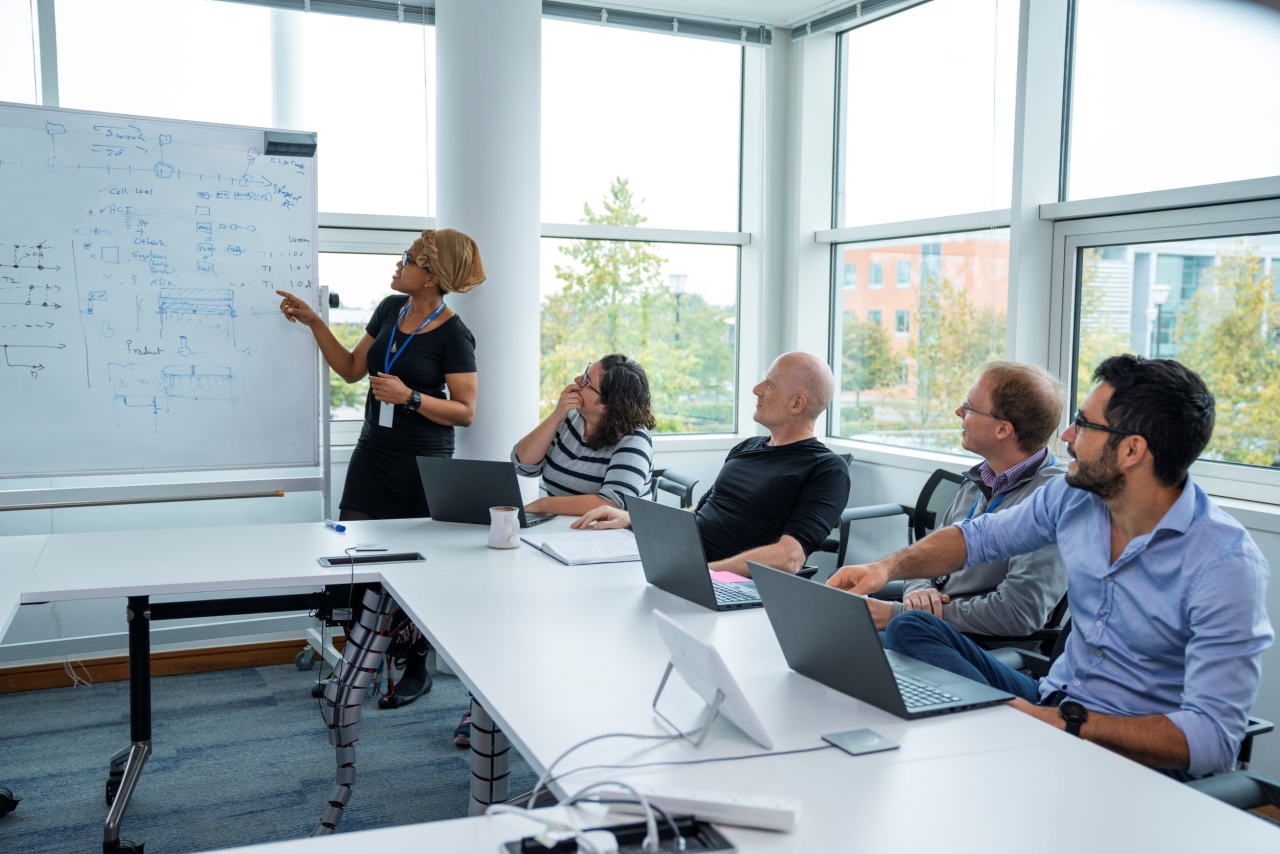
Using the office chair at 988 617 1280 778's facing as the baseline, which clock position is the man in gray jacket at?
The man in gray jacket is roughly at 2 o'clock from the office chair.

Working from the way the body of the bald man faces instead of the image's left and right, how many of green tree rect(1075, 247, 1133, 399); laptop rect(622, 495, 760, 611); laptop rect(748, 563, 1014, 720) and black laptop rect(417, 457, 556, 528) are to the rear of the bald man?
1

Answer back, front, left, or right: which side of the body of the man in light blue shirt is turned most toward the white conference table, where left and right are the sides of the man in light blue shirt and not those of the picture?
front

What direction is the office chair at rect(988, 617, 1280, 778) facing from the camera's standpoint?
to the viewer's left

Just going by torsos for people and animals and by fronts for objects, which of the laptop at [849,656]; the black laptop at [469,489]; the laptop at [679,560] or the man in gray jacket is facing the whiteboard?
the man in gray jacket

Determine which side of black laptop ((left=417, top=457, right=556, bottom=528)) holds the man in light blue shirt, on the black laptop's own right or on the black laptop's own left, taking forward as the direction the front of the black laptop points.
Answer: on the black laptop's own right

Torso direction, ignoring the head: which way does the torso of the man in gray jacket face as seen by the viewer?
to the viewer's left

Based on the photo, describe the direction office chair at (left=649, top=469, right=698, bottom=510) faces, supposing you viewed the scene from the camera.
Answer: facing the viewer and to the left of the viewer

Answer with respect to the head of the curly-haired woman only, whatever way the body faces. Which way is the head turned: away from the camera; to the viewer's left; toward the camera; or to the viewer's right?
to the viewer's left

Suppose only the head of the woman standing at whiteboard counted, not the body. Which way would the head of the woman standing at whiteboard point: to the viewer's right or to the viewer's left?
to the viewer's left

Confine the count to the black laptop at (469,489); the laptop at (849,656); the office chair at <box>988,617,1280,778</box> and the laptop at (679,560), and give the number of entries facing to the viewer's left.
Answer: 1

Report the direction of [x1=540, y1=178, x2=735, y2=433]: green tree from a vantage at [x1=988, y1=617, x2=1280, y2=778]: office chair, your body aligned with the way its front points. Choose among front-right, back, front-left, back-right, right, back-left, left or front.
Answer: front-right

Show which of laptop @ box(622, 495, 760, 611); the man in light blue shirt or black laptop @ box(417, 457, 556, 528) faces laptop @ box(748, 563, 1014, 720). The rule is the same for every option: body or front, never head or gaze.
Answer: the man in light blue shirt

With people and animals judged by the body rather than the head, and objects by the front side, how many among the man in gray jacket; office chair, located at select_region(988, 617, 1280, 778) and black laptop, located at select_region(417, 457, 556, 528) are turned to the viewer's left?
2

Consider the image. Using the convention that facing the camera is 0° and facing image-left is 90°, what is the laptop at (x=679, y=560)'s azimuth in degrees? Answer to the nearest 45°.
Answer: approximately 225°

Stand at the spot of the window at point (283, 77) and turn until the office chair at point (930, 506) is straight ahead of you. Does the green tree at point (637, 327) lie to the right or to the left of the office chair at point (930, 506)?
left
